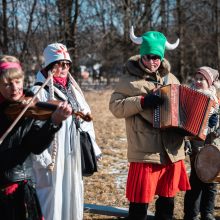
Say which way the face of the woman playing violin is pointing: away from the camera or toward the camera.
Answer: toward the camera

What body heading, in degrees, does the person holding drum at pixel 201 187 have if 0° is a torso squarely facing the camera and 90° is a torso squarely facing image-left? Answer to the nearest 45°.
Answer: approximately 45°

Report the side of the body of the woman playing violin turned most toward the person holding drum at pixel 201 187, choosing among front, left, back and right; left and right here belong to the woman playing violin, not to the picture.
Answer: left

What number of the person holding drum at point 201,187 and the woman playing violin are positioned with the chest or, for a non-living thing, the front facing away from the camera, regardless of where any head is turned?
0

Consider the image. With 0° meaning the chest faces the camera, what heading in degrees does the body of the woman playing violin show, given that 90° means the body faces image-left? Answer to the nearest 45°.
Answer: approximately 315°

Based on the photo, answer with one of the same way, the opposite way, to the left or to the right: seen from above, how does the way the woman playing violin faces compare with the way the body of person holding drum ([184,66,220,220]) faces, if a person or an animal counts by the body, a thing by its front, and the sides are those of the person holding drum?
to the left

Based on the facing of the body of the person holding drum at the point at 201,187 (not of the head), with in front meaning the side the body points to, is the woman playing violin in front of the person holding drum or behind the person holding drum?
in front

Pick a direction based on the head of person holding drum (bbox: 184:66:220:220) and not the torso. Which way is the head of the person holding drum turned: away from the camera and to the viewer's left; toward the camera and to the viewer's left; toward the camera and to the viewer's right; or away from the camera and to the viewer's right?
toward the camera and to the viewer's left
